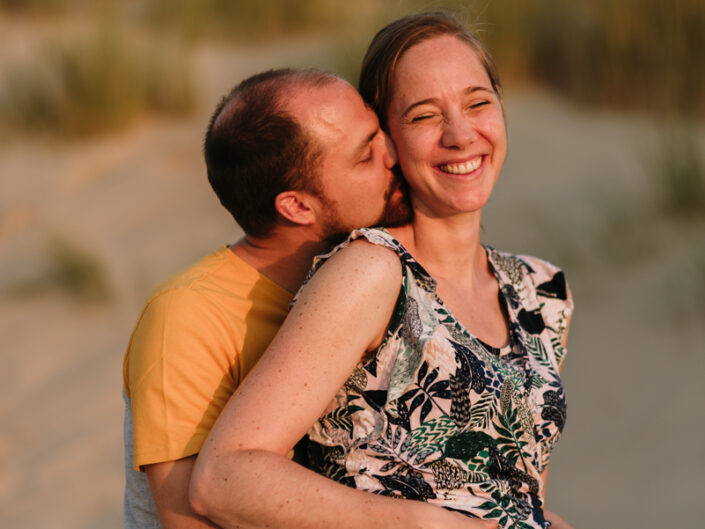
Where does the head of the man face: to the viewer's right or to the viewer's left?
to the viewer's right

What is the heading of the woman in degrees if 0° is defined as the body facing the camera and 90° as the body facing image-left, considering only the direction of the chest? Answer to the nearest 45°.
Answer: approximately 315°

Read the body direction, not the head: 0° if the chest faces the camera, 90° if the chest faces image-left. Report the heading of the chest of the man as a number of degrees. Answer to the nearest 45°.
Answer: approximately 270°
